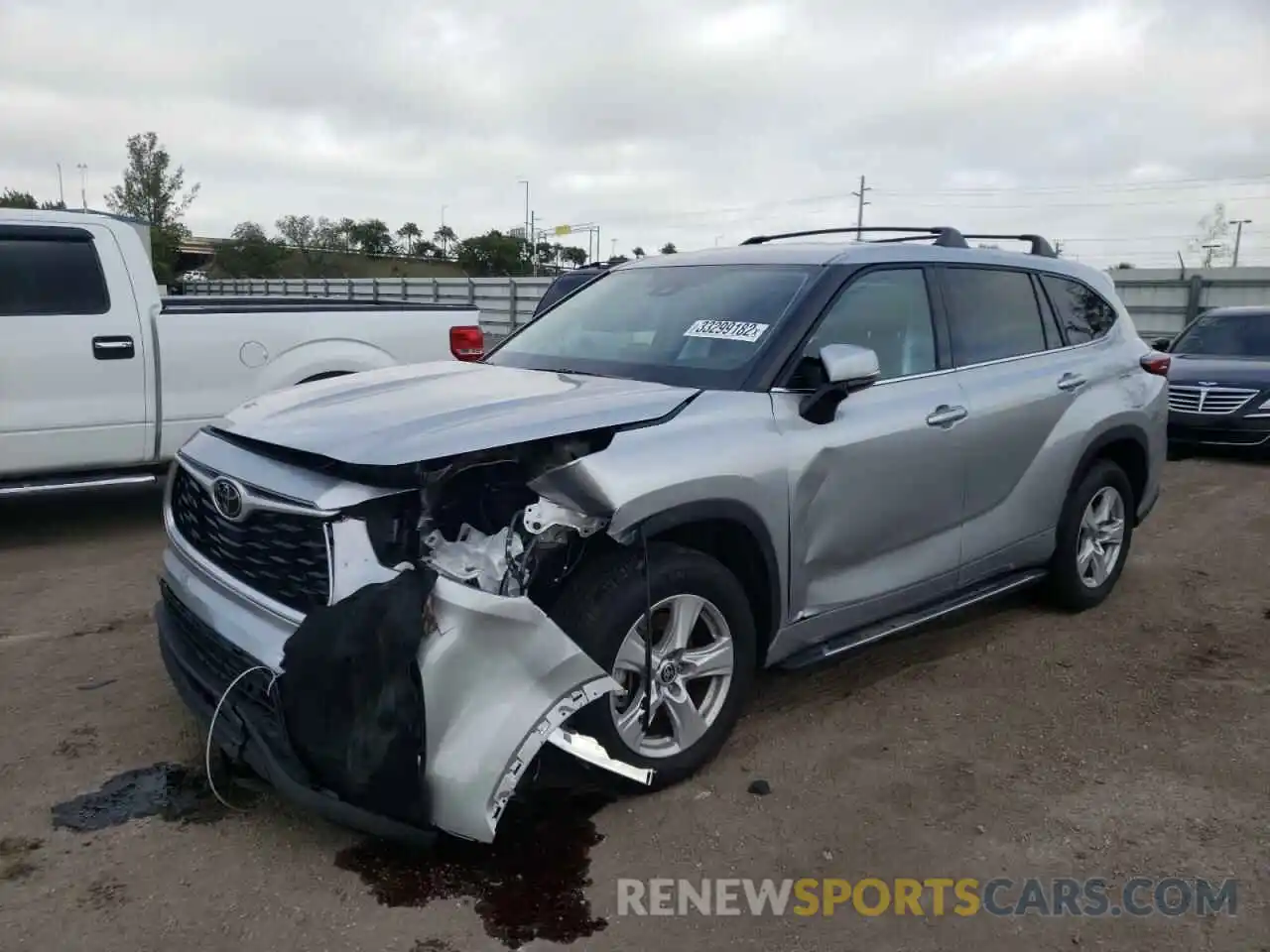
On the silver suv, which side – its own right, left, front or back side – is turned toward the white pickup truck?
right

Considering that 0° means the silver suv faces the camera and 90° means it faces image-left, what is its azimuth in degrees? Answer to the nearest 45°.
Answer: approximately 45°

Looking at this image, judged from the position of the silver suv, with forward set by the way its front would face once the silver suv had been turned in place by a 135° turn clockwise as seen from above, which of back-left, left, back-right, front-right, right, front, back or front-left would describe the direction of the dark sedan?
front-right
